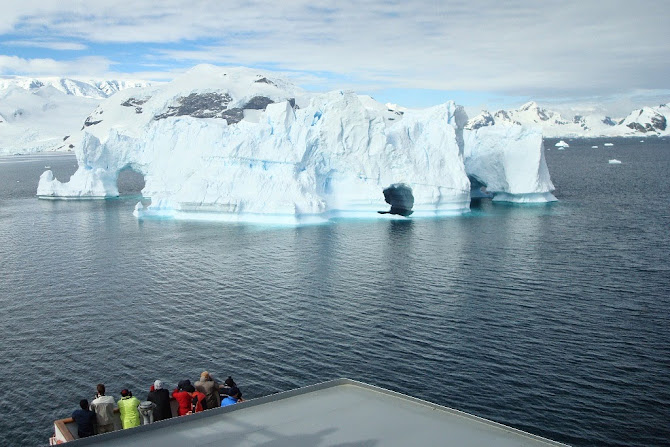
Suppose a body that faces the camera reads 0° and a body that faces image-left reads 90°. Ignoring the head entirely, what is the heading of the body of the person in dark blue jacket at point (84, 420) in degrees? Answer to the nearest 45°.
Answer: approximately 180°

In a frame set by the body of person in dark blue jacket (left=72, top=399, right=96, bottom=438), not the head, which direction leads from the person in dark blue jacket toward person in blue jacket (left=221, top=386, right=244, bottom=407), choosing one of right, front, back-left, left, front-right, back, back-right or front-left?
right

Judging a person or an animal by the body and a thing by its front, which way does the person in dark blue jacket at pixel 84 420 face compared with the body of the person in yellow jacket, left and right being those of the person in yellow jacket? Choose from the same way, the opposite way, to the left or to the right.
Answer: the same way

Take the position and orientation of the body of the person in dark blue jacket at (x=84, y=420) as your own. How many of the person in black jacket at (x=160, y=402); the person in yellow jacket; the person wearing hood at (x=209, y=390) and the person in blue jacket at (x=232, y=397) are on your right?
4

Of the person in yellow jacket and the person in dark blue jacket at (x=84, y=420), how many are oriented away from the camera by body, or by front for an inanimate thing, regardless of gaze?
2

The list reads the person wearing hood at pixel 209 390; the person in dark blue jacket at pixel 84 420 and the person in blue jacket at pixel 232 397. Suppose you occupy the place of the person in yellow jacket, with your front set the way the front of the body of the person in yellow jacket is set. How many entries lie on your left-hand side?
1

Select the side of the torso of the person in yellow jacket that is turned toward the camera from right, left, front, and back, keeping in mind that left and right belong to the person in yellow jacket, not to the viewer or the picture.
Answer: back

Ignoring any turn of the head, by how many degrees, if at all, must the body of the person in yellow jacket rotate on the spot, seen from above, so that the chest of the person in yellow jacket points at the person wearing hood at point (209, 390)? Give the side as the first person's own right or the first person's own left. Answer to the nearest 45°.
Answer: approximately 90° to the first person's own right

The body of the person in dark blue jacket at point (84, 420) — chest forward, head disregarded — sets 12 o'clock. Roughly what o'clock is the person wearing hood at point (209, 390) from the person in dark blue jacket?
The person wearing hood is roughly at 3 o'clock from the person in dark blue jacket.

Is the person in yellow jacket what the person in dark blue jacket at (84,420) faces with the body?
no

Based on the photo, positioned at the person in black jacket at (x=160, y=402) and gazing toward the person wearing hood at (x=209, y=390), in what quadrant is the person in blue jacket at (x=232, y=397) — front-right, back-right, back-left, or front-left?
front-right

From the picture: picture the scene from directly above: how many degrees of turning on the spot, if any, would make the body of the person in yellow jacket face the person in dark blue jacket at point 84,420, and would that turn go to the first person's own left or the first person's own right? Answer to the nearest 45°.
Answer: approximately 90° to the first person's own left
